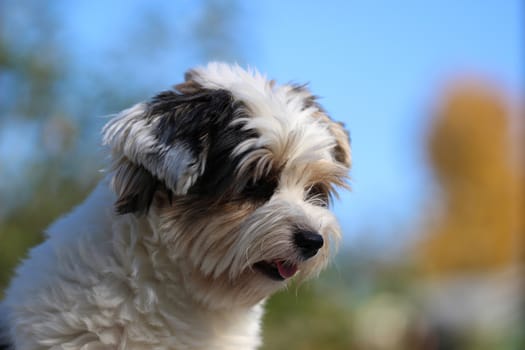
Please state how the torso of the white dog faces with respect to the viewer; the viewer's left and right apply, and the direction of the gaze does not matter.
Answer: facing the viewer and to the right of the viewer

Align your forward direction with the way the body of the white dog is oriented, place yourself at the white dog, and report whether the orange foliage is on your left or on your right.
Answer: on your left
